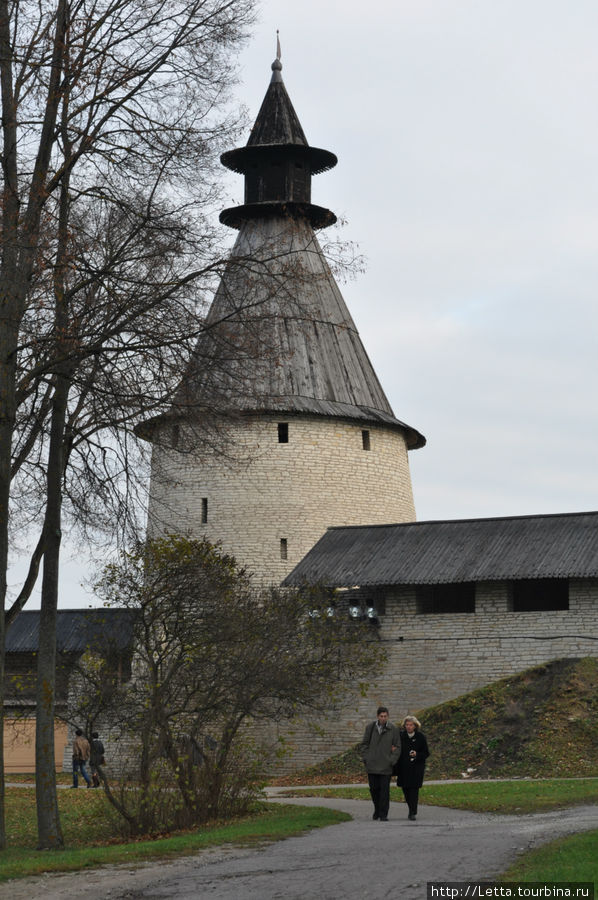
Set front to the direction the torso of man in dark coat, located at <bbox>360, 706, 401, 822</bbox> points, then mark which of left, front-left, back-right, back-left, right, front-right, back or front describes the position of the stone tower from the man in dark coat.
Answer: back

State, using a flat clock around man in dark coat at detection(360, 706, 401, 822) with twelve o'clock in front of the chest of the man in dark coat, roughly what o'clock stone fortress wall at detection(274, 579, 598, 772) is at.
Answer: The stone fortress wall is roughly at 6 o'clock from the man in dark coat.

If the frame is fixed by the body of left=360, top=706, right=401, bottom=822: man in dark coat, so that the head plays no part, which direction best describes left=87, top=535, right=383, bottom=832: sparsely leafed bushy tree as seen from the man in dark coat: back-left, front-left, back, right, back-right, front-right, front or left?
back-right

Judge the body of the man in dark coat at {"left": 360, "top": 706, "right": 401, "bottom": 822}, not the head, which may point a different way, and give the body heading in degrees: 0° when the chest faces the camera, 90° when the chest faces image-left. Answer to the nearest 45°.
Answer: approximately 0°
